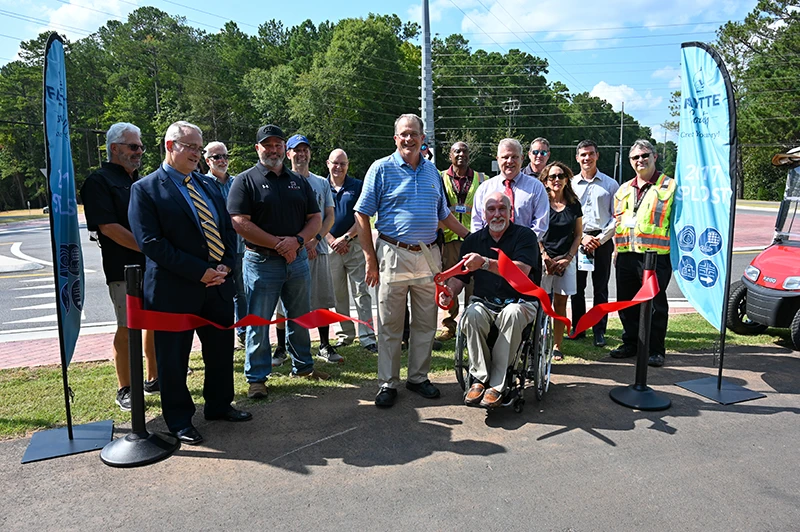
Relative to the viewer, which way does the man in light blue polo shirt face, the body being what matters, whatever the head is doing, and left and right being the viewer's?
facing the viewer

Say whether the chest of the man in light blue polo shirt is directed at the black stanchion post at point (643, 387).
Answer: no

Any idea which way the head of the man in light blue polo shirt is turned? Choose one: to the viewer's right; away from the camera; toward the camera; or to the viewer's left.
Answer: toward the camera

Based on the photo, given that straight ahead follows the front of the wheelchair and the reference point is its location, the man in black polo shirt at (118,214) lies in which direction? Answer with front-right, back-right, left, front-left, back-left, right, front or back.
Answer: right

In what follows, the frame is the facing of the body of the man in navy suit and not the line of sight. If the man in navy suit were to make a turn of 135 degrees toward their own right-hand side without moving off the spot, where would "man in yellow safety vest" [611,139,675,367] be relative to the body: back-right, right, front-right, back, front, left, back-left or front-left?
back

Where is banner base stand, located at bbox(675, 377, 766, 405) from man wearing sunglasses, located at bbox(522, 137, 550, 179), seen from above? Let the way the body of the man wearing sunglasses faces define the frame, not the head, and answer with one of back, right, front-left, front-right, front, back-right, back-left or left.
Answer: front-left

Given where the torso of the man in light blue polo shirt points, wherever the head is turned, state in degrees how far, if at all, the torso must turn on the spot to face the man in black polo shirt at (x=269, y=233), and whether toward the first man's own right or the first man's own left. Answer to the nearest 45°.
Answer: approximately 90° to the first man's own right

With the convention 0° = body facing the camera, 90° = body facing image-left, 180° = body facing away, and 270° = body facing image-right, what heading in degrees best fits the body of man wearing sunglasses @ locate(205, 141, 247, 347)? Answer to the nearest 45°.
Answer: approximately 315°

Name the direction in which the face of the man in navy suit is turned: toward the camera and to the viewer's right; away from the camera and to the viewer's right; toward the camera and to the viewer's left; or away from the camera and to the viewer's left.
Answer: toward the camera and to the viewer's right

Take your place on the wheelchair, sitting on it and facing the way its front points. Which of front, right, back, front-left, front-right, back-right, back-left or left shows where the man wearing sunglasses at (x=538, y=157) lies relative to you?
back

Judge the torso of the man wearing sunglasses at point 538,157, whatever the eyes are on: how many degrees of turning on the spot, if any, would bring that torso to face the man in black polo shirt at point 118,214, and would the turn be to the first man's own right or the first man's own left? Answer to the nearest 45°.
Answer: approximately 45° to the first man's own right

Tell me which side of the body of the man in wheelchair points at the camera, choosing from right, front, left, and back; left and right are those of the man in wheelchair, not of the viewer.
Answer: front

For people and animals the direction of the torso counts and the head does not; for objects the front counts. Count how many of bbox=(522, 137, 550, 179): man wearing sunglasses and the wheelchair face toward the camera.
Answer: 2

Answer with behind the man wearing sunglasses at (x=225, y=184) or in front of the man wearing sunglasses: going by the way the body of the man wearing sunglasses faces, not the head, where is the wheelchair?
in front

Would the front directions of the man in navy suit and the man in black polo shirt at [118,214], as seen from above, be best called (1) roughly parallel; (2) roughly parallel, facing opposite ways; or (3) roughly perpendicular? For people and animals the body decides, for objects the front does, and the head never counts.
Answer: roughly parallel

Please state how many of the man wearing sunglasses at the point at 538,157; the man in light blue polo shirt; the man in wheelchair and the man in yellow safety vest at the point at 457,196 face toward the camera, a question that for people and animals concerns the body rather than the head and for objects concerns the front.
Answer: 4

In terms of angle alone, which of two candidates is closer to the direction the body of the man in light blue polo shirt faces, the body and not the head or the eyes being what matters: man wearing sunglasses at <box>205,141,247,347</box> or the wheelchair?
the wheelchair

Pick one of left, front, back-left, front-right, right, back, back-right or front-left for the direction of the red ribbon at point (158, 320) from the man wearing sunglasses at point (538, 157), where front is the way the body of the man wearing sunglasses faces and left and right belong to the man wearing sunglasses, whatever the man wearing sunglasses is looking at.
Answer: front-right
